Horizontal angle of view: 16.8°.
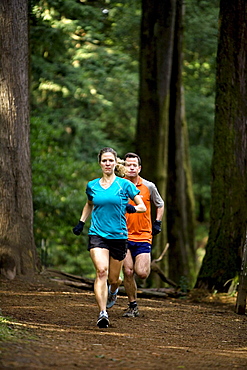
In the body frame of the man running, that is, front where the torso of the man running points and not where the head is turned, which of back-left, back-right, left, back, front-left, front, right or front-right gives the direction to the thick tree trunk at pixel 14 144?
back-right

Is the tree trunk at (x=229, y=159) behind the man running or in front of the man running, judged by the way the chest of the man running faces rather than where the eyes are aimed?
behind

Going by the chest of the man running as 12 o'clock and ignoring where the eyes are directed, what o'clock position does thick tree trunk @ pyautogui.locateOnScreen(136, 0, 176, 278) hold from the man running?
The thick tree trunk is roughly at 6 o'clock from the man running.

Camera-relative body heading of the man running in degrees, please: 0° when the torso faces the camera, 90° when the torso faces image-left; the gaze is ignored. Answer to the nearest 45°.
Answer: approximately 0°

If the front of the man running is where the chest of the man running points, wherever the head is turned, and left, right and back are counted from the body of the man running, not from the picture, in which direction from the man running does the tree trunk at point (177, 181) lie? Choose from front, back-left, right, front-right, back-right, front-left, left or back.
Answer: back

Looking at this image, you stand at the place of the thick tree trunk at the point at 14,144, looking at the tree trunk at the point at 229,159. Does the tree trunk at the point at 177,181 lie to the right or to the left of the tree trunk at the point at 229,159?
left
